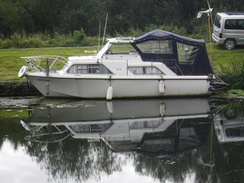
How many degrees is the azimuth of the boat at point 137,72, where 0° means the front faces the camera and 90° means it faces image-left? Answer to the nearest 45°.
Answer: approximately 90°

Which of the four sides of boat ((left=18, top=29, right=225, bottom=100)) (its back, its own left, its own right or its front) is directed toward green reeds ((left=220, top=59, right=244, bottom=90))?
back

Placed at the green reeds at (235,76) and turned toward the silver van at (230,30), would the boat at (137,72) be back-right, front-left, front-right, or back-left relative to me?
back-left

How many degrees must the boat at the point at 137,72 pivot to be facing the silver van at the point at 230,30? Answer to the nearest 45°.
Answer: approximately 135° to its right

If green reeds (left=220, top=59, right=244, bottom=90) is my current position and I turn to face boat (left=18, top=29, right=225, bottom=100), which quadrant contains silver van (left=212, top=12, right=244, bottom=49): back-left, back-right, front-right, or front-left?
back-right
